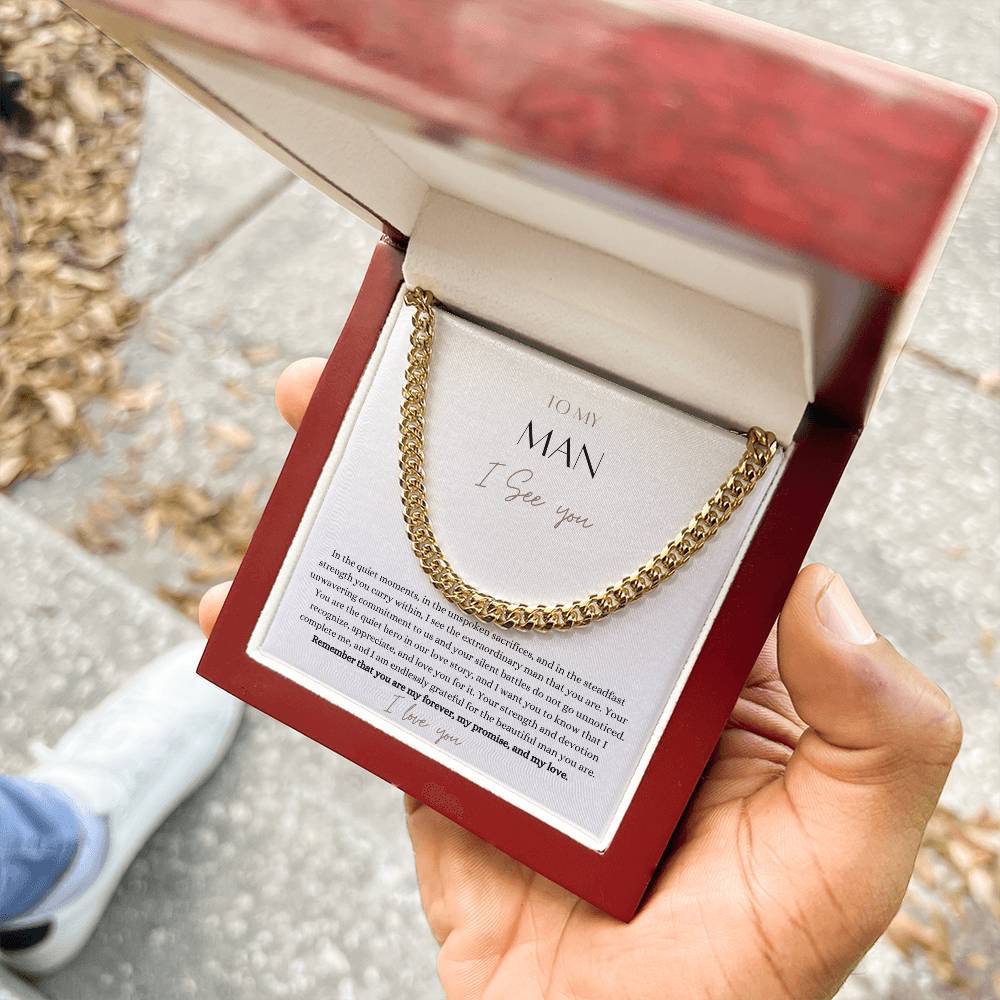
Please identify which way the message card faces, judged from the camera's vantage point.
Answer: facing the viewer
